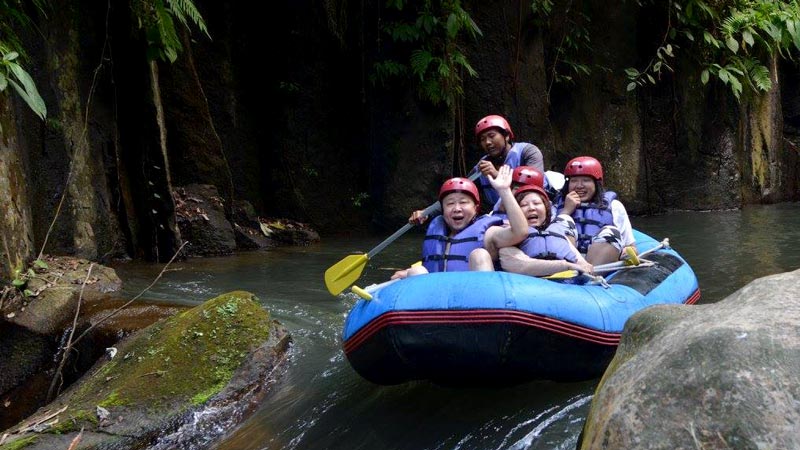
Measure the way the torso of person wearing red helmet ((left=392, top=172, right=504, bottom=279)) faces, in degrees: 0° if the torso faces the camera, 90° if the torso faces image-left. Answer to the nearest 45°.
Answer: approximately 0°

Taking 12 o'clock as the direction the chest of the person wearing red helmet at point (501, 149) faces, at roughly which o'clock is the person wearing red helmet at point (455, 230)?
the person wearing red helmet at point (455, 230) is roughly at 11 o'clock from the person wearing red helmet at point (501, 149).

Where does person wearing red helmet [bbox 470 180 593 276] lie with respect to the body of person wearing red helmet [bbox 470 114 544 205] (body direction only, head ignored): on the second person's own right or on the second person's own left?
on the second person's own left

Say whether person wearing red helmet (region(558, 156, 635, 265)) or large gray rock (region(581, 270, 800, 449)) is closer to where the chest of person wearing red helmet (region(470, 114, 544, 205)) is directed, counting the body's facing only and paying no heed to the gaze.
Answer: the large gray rock

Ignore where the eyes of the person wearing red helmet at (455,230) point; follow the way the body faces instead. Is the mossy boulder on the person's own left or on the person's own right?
on the person's own right

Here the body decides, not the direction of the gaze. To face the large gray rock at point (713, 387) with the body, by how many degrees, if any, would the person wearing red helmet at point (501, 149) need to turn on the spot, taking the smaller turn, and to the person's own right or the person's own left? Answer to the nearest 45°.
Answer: approximately 45° to the person's own left

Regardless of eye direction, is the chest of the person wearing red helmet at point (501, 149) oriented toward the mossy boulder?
yes
